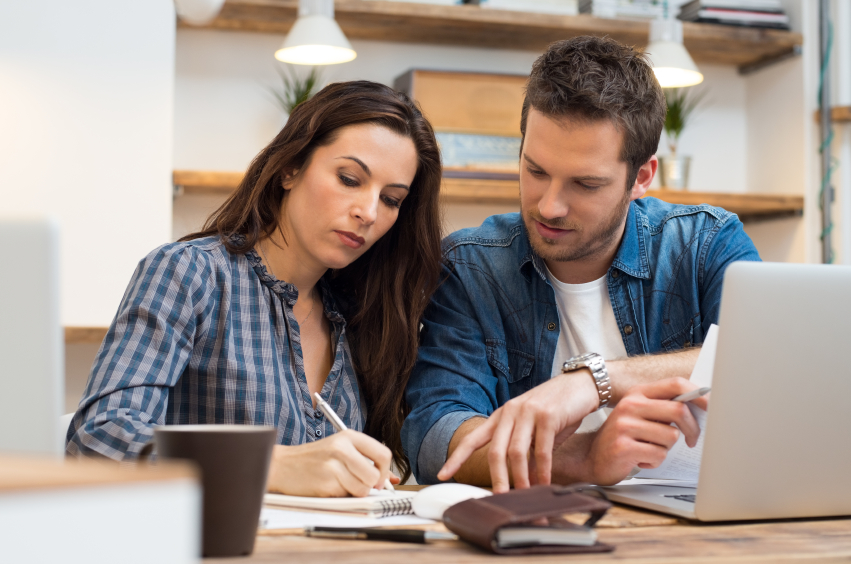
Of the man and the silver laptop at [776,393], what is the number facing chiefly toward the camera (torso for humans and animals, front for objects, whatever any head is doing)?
1

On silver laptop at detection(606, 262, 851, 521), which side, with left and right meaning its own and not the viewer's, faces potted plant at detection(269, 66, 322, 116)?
front

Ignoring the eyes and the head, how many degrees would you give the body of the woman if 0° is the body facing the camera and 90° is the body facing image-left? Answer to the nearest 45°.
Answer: approximately 315°

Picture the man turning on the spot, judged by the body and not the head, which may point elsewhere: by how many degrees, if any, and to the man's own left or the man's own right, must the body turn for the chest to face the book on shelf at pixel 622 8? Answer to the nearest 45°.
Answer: approximately 180°

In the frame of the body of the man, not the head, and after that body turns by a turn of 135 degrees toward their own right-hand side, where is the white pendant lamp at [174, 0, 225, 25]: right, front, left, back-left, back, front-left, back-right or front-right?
front-left

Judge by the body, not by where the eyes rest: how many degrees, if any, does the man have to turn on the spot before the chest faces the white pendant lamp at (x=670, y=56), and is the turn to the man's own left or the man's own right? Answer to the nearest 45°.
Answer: approximately 180°

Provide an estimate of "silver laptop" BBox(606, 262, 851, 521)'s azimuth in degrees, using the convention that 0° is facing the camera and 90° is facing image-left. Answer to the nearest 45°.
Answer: approximately 135°

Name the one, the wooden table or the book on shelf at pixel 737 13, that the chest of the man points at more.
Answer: the wooden table

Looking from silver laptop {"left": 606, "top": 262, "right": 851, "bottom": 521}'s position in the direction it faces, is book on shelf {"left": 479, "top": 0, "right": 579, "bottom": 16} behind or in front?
in front

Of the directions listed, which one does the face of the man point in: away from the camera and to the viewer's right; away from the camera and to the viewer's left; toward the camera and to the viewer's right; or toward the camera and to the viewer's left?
toward the camera and to the viewer's left

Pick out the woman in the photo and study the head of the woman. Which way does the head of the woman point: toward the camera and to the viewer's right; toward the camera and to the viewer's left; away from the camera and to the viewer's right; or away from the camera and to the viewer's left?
toward the camera and to the viewer's right
